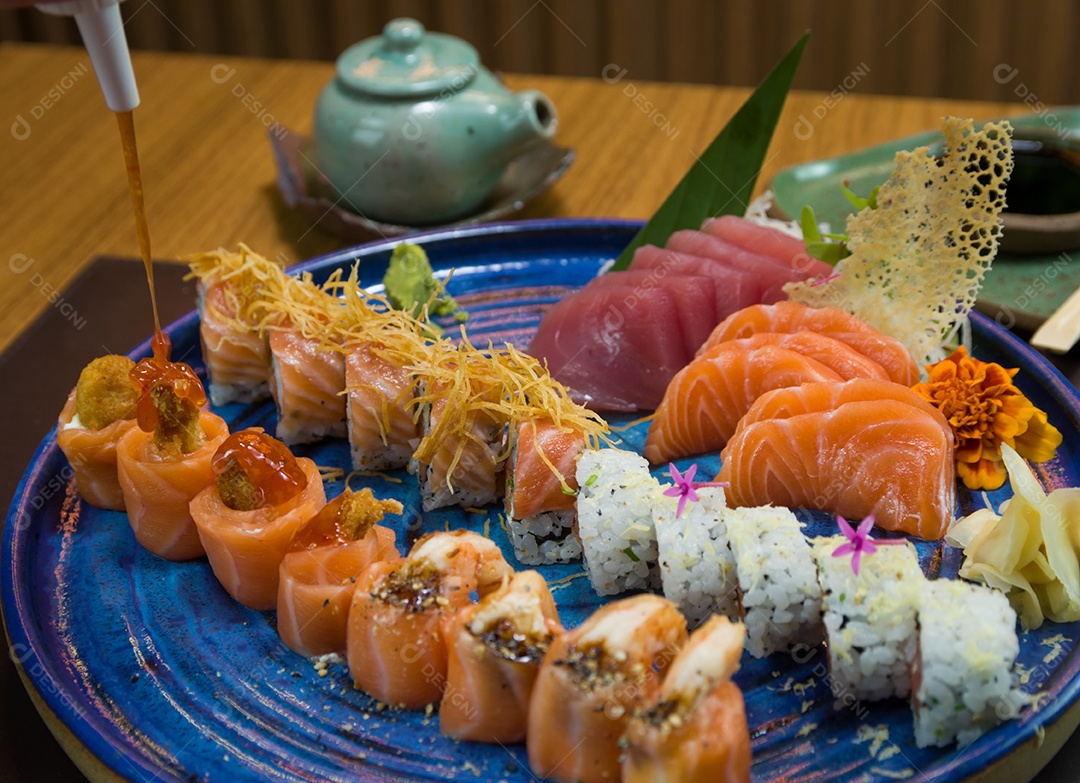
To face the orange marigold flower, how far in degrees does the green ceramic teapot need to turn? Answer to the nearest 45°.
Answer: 0° — it already faces it

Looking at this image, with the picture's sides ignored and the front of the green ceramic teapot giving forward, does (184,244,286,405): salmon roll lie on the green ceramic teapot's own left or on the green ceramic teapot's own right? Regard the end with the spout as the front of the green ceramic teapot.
on the green ceramic teapot's own right

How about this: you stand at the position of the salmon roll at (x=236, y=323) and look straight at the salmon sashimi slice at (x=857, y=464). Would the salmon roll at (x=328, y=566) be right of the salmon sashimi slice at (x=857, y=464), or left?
right

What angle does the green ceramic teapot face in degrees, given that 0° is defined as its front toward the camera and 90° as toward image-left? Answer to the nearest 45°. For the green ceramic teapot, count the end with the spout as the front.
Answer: approximately 315°

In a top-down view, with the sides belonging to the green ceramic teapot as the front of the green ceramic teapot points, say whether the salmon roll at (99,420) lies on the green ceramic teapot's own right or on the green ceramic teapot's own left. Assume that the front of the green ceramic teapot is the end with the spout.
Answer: on the green ceramic teapot's own right

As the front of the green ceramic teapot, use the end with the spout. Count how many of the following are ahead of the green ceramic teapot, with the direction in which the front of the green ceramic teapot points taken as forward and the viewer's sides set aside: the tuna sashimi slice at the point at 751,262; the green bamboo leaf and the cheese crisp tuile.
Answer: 3
